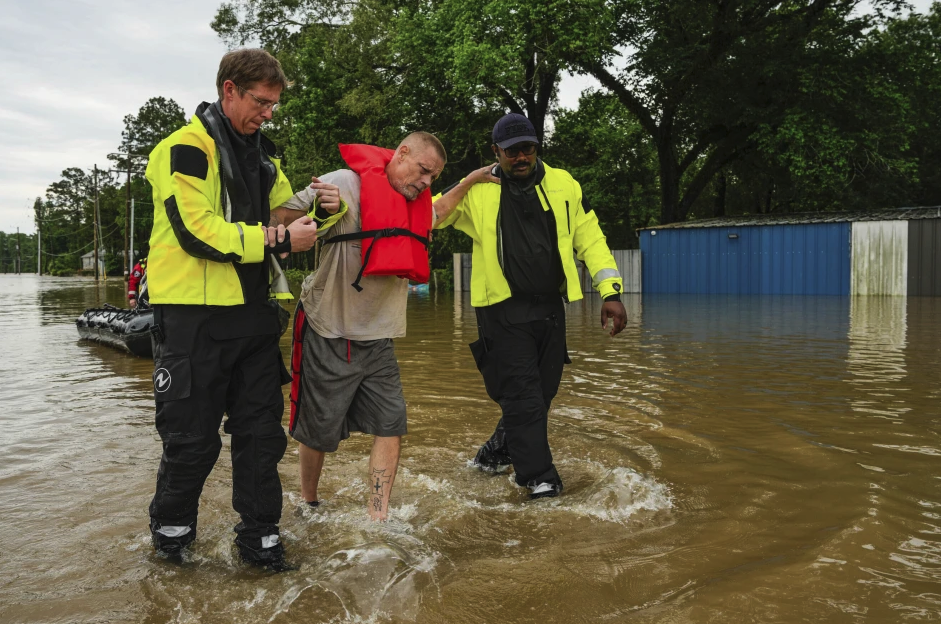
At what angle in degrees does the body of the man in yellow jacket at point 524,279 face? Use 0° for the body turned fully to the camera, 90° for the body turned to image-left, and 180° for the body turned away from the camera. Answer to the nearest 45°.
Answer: approximately 0°

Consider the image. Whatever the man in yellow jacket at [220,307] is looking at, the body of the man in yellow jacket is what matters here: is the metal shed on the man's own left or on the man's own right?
on the man's own left

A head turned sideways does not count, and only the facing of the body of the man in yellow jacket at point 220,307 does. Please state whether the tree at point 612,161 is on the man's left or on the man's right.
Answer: on the man's left

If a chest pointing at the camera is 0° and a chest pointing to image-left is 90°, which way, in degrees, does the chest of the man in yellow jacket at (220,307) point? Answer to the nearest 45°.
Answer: approximately 315°

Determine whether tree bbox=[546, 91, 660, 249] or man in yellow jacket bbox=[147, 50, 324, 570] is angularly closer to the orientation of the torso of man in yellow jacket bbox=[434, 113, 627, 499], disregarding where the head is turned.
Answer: the man in yellow jacket

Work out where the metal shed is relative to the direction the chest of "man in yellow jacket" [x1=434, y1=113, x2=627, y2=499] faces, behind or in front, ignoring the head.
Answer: behind

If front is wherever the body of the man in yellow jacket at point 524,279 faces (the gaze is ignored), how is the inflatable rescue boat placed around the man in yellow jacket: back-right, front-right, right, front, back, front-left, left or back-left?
back-right

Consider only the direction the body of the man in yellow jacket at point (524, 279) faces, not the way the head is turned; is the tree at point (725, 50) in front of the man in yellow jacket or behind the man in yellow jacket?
behind

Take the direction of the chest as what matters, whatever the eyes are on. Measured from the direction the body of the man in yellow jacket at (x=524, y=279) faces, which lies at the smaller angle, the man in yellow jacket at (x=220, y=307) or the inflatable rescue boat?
the man in yellow jacket

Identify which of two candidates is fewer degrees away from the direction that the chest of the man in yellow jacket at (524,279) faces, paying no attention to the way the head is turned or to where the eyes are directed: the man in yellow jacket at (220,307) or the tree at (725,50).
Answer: the man in yellow jacket
